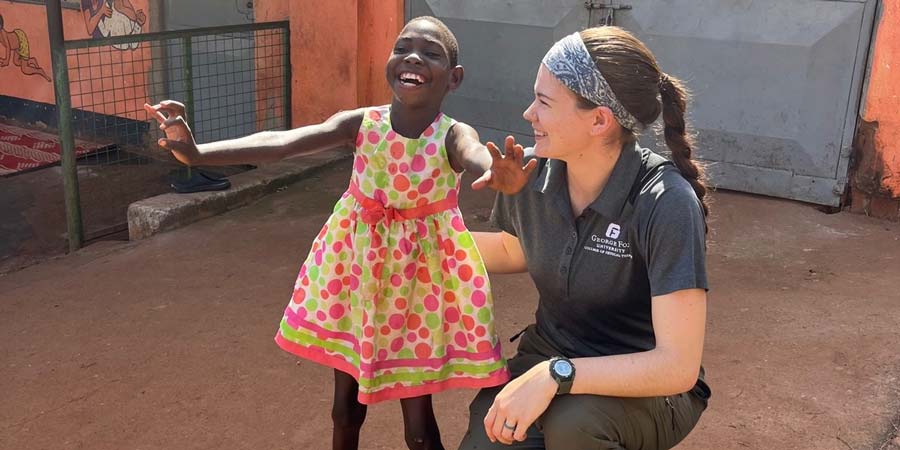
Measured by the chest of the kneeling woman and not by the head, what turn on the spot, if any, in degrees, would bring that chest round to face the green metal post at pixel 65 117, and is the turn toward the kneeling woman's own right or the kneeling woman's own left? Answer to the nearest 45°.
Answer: approximately 90° to the kneeling woman's own right

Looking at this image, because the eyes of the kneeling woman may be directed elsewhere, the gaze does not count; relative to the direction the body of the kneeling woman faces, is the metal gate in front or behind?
behind

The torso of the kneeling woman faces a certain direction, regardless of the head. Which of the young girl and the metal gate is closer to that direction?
the young girl

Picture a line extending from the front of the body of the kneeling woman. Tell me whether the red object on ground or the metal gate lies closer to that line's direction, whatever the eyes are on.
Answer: the red object on ground

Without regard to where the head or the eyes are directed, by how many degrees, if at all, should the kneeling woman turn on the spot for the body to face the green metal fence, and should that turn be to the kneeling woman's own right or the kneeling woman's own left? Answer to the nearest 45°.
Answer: approximately 90° to the kneeling woman's own right

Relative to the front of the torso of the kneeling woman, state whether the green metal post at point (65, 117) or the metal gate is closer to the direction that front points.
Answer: the green metal post

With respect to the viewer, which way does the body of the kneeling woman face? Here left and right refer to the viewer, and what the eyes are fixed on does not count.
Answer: facing the viewer and to the left of the viewer

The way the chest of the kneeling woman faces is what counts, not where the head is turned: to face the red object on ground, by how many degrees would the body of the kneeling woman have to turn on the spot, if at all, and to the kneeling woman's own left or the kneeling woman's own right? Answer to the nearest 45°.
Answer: approximately 90° to the kneeling woman's own right
